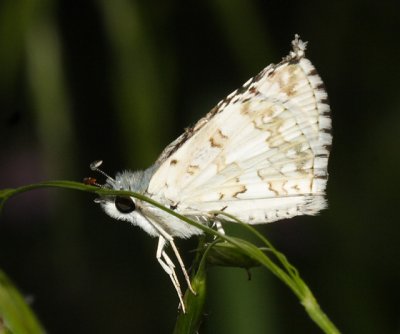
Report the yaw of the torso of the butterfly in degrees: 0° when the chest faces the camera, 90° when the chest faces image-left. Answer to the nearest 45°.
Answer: approximately 90°
